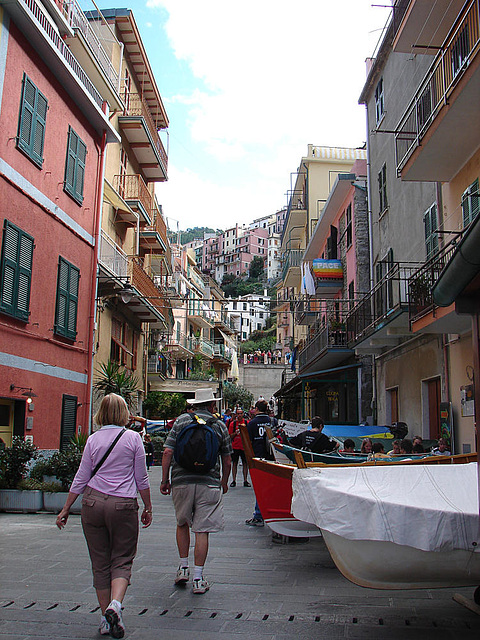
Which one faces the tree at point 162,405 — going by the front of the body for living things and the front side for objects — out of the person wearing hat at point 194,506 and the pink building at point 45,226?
the person wearing hat

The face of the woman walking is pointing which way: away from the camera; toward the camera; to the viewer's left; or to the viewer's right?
away from the camera

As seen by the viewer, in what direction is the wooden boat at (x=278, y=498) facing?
to the viewer's left

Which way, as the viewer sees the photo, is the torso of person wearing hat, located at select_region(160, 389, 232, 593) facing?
away from the camera

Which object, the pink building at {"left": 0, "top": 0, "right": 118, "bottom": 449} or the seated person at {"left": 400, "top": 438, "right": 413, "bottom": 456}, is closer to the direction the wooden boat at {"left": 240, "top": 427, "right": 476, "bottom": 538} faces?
the pink building

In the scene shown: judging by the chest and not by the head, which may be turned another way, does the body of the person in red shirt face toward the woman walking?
yes

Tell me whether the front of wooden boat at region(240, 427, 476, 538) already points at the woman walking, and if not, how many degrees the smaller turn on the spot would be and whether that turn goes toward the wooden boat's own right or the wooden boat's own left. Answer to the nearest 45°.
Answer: approximately 90° to the wooden boat's own left

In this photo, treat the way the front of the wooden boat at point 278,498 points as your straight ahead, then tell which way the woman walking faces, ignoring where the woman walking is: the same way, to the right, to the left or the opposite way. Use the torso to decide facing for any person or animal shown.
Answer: to the right

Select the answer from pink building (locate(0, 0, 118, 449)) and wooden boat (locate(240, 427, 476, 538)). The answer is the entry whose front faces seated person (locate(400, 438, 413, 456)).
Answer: the pink building

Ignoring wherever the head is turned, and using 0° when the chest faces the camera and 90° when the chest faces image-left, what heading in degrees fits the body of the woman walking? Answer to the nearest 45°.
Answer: approximately 180°
